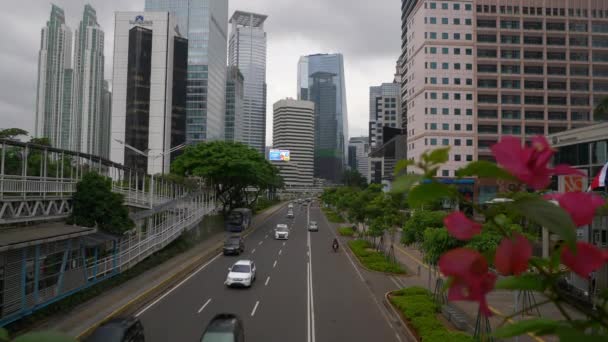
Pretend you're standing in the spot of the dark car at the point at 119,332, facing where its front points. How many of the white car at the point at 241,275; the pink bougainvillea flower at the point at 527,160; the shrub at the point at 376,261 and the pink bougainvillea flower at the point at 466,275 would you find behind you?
2

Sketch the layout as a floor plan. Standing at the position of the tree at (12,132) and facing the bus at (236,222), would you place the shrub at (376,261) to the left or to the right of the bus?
right

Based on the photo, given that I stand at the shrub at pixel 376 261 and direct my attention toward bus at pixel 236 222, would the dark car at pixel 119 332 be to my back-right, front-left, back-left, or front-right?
back-left
